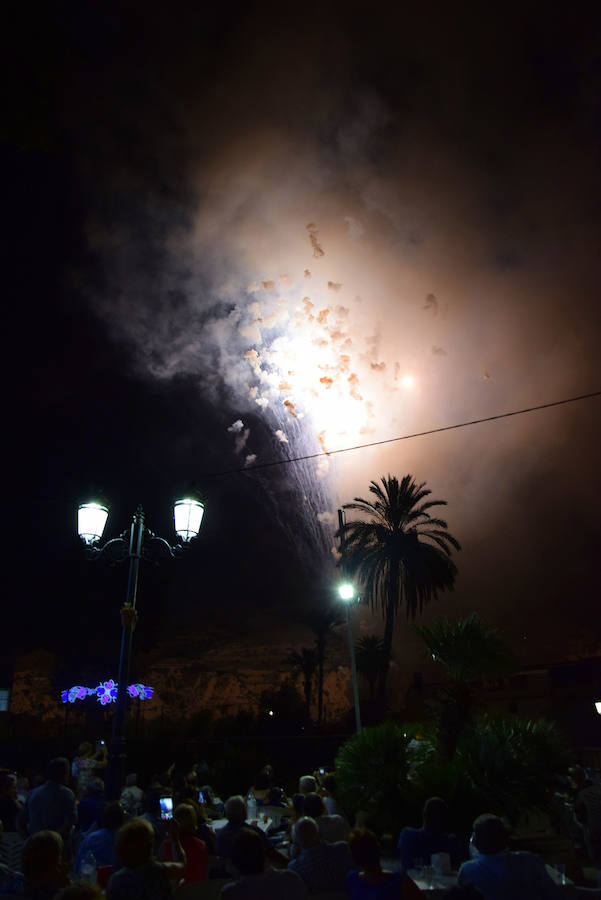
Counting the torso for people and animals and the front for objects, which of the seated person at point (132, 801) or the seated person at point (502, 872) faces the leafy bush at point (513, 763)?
the seated person at point (502, 872)

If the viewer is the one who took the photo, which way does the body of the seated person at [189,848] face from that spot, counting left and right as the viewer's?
facing away from the viewer

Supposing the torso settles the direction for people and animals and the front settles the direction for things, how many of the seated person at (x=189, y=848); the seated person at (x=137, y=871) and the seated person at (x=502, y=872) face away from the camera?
3

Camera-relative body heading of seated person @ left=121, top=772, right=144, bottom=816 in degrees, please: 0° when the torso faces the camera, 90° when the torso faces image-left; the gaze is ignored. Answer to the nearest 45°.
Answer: approximately 180°

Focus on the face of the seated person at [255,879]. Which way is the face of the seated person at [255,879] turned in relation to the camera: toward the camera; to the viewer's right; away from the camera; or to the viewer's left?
away from the camera

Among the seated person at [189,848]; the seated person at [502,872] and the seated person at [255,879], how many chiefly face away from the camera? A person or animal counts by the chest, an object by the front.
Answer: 3

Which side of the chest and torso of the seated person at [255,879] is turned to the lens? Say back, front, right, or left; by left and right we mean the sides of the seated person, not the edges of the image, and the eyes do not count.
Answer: back

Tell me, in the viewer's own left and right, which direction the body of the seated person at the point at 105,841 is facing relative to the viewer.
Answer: facing away from the viewer

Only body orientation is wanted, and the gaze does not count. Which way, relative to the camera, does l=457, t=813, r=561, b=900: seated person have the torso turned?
away from the camera

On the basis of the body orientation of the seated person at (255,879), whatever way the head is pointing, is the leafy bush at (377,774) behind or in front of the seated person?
in front

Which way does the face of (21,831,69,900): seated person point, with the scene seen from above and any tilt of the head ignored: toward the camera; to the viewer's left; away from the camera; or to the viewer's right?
away from the camera

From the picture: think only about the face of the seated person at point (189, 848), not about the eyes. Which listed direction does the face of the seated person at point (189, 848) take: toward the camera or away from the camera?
away from the camera

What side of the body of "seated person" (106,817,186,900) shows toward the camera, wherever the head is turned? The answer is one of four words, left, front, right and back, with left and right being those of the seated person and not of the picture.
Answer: back

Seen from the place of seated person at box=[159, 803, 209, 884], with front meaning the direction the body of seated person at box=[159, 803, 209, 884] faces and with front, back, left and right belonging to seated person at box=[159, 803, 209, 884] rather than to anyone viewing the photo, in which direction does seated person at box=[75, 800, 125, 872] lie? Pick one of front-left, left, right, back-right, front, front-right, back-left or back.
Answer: left

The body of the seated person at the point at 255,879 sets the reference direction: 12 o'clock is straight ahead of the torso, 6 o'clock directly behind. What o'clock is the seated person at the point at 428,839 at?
the seated person at the point at 428,839 is roughly at 1 o'clock from the seated person at the point at 255,879.
